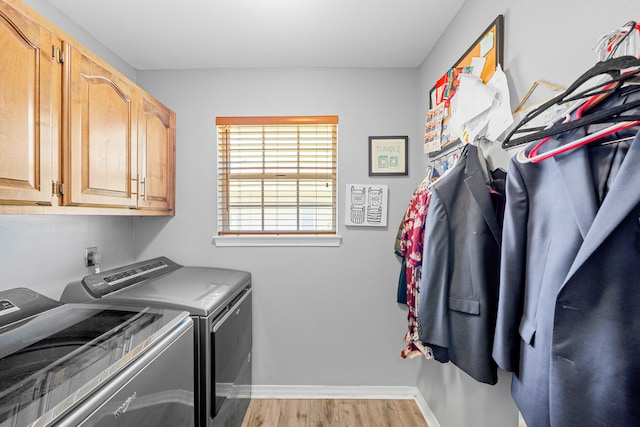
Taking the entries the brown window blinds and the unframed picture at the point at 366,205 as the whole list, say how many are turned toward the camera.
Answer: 2

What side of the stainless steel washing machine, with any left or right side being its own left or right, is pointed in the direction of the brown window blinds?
left

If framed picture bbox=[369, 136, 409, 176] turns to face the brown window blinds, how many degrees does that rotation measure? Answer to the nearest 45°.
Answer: approximately 90° to its right

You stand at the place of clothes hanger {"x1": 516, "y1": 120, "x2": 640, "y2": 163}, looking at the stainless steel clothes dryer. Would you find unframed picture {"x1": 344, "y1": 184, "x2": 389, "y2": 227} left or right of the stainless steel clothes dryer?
right

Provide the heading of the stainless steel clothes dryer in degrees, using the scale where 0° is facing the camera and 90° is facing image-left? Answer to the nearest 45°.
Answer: approximately 315°

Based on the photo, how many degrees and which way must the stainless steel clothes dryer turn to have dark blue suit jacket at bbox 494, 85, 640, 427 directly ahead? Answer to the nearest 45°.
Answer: approximately 45° to its right

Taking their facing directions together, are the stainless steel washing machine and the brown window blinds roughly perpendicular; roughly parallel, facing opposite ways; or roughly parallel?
roughly perpendicular

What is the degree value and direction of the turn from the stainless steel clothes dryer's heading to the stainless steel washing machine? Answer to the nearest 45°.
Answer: approximately 90° to its right

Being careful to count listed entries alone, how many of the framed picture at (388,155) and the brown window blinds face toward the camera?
2

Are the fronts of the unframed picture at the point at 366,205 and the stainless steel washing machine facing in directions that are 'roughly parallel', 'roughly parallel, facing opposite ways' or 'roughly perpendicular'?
roughly perpendicular
